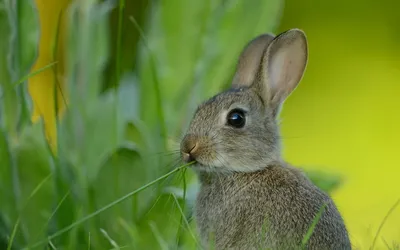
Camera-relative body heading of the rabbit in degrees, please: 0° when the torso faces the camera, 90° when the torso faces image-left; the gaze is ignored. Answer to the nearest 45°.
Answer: approximately 90°

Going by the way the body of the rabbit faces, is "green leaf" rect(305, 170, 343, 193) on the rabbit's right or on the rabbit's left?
on the rabbit's right
